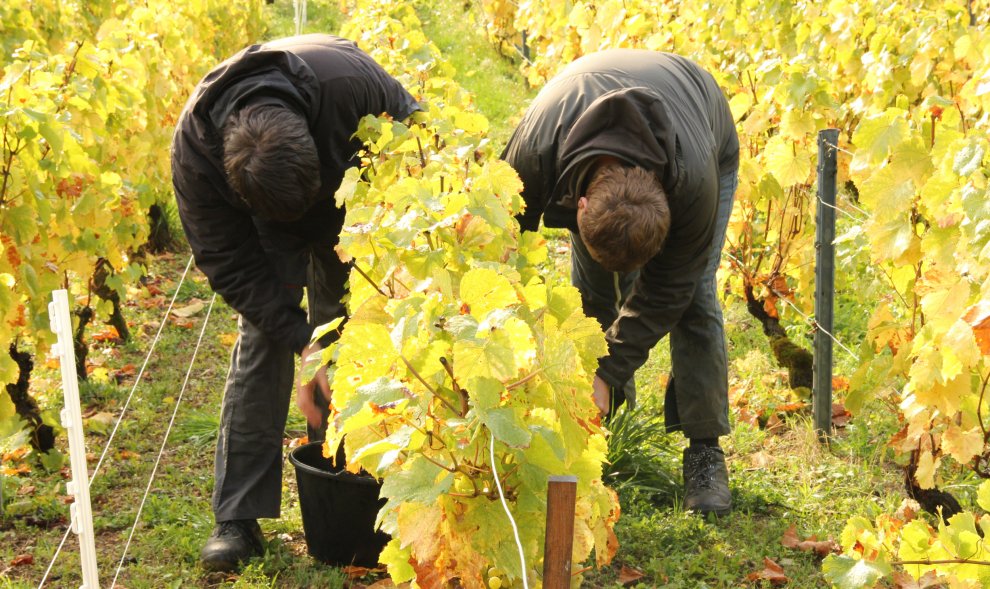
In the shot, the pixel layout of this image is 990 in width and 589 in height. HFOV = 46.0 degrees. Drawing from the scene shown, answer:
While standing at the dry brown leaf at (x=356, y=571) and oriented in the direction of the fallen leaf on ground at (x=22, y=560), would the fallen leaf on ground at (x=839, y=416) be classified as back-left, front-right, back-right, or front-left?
back-right

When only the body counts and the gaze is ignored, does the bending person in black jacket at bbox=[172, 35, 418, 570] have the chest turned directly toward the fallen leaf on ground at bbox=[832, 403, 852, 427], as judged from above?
no

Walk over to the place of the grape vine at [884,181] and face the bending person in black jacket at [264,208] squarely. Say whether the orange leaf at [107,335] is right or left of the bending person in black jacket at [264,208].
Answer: right

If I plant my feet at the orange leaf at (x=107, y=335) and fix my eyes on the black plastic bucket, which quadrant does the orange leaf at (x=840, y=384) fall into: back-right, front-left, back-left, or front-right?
front-left

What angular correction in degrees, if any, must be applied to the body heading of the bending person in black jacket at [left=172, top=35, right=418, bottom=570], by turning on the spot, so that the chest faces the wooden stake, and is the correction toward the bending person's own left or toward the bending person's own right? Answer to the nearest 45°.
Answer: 0° — they already face it

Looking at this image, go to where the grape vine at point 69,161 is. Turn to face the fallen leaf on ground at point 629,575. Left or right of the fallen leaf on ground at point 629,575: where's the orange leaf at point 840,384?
left

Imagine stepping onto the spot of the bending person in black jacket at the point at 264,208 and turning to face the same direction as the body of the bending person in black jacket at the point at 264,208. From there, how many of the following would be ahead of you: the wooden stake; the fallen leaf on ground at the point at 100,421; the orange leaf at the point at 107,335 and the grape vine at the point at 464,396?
2

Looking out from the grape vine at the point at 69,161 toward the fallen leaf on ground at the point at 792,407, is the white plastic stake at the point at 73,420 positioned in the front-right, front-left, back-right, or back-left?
front-right
